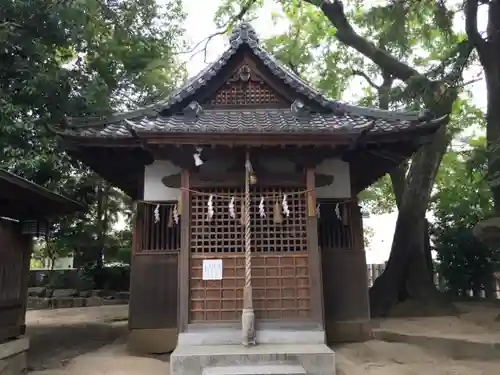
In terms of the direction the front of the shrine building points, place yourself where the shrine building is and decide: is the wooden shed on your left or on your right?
on your right

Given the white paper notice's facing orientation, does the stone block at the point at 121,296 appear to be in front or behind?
behind

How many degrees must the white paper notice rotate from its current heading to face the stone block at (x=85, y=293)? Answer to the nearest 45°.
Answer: approximately 135° to its right

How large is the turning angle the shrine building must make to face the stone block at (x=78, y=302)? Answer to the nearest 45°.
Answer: approximately 135° to its right

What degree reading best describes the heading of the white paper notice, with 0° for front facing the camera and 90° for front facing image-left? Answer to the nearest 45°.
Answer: approximately 0°

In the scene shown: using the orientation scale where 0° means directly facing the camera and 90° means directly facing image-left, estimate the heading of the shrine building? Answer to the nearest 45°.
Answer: approximately 0°

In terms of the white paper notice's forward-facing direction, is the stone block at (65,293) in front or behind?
behind
